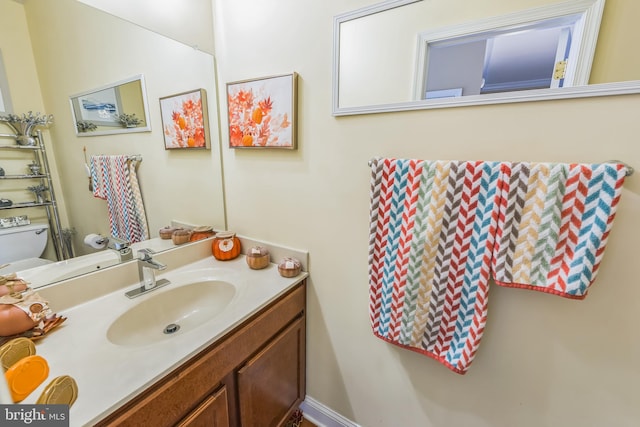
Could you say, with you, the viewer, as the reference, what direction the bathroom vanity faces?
facing the viewer and to the right of the viewer

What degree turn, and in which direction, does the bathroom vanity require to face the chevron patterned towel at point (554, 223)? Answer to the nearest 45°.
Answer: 0° — it already faces it

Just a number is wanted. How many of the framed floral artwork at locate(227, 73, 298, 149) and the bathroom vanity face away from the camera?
0

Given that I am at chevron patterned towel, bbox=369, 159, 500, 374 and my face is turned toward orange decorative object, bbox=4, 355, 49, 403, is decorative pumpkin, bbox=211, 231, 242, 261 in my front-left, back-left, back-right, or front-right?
front-right

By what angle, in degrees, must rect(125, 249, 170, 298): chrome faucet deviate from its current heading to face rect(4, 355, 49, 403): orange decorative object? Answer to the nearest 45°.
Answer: approximately 90° to its right

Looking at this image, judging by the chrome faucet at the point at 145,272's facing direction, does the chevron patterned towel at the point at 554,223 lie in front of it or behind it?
in front

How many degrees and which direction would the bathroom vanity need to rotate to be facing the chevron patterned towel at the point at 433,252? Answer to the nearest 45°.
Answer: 0° — it already faces it

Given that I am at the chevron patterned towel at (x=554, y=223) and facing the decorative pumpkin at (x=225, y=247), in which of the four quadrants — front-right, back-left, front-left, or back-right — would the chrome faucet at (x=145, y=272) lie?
front-left

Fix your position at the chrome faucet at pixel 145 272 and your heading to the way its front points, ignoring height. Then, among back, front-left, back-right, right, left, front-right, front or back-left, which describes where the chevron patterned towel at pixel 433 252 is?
front
